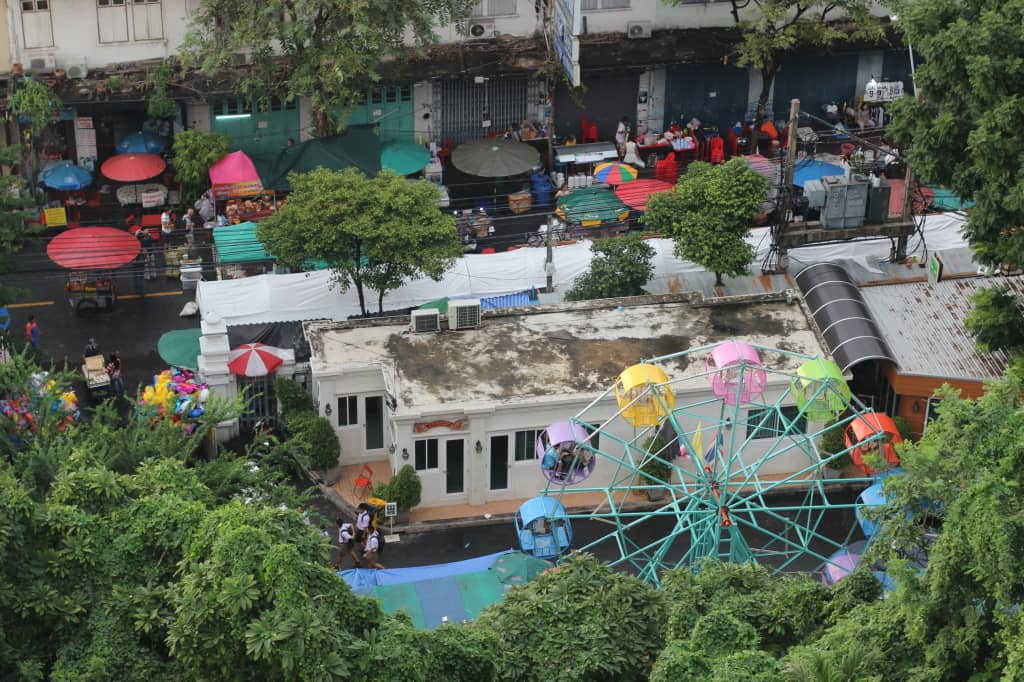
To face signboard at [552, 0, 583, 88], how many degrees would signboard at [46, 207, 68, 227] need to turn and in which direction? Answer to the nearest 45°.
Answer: approximately 90° to its left

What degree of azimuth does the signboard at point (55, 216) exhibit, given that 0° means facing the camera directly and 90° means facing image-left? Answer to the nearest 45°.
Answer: approximately 0°

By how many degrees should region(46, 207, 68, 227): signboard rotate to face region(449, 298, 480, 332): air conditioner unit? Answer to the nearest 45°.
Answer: approximately 45° to its left

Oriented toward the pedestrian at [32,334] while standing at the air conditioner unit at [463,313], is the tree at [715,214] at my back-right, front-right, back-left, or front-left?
back-right

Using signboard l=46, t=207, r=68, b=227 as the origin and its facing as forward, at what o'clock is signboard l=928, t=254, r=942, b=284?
signboard l=928, t=254, r=942, b=284 is roughly at 10 o'clock from signboard l=46, t=207, r=68, b=227.

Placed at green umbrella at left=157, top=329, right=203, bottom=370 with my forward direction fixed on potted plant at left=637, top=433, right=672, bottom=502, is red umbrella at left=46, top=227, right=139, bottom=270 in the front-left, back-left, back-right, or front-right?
back-left

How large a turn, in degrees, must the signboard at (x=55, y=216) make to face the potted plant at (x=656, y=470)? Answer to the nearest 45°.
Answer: approximately 45° to its left

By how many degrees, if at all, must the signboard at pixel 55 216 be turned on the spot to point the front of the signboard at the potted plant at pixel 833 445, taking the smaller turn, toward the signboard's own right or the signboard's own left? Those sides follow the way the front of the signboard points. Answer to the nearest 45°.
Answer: approximately 45° to the signboard's own left

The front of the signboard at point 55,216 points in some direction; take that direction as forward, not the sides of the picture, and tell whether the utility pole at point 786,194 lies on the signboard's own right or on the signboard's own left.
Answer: on the signboard's own left

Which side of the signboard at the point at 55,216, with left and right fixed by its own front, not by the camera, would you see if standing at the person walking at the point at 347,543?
front

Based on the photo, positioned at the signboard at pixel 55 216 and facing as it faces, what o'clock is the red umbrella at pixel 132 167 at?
The red umbrella is roughly at 9 o'clock from the signboard.

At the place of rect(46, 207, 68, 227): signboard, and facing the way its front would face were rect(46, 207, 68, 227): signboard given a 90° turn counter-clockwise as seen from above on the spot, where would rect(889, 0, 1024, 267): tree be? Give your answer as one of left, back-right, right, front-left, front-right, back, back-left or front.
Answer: front-right
